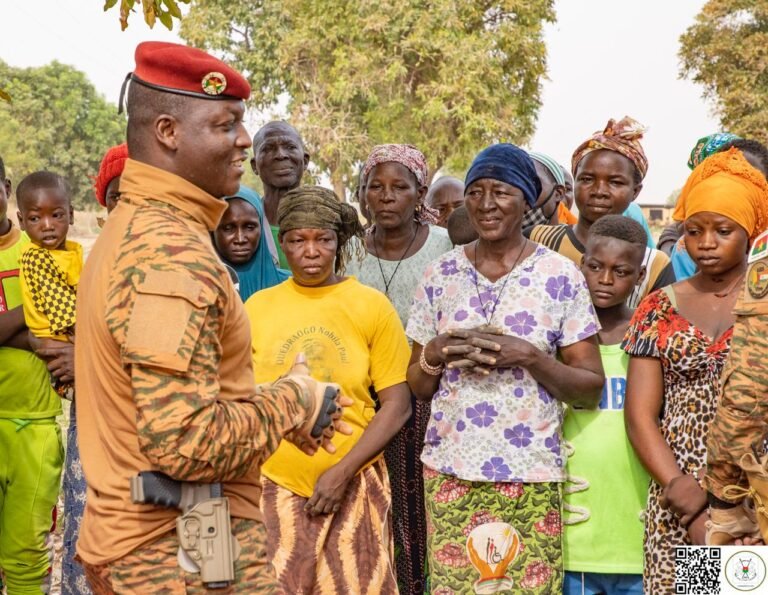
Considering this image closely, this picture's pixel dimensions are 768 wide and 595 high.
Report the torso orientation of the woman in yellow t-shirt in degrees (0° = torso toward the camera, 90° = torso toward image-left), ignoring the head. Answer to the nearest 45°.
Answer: approximately 0°

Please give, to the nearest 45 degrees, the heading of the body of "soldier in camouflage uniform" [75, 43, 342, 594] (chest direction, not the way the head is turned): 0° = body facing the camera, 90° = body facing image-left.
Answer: approximately 270°

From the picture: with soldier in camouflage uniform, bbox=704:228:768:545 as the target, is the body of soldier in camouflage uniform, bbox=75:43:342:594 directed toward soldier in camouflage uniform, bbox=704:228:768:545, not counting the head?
yes

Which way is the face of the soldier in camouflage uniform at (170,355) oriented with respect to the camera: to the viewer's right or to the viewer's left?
to the viewer's right

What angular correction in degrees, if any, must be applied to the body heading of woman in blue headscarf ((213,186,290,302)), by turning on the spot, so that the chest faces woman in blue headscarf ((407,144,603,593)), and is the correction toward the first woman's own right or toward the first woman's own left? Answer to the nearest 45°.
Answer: approximately 45° to the first woman's own left

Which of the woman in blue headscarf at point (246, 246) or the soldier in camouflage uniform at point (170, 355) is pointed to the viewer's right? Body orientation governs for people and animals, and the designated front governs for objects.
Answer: the soldier in camouflage uniform

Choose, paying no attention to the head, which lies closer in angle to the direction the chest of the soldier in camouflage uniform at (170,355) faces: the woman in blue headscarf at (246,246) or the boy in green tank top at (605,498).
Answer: the boy in green tank top

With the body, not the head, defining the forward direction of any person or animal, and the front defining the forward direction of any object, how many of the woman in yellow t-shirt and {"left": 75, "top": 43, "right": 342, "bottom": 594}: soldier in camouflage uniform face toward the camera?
1

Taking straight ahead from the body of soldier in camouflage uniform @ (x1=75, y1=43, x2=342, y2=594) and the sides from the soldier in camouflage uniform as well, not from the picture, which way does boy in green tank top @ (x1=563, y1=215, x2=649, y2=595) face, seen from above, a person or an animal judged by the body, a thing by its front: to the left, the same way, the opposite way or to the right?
to the right

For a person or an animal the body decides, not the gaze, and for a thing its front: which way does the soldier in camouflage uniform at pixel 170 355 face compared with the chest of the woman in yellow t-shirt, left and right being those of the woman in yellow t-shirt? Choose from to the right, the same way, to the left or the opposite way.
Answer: to the left
